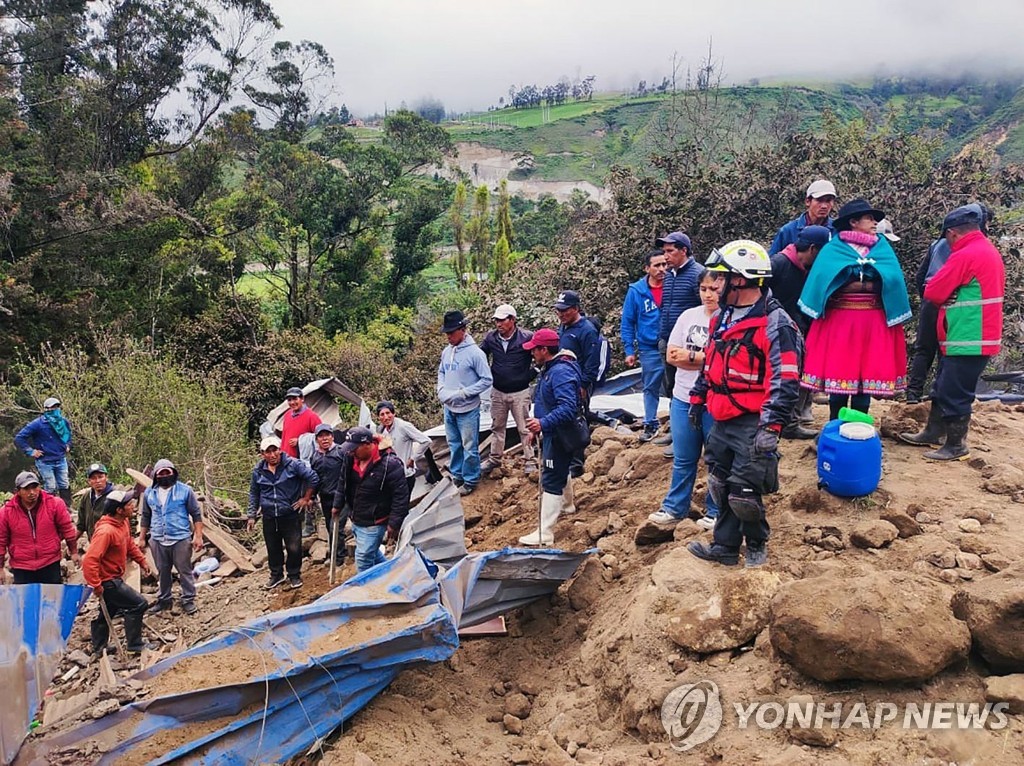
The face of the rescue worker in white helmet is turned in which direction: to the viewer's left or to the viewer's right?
to the viewer's left

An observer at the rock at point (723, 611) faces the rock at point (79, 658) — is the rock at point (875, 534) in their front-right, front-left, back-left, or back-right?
back-right

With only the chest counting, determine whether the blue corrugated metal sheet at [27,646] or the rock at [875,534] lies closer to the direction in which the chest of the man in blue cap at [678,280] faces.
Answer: the blue corrugated metal sheet

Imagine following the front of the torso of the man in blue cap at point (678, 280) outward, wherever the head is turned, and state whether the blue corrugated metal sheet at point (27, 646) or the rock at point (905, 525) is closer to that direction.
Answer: the blue corrugated metal sheet

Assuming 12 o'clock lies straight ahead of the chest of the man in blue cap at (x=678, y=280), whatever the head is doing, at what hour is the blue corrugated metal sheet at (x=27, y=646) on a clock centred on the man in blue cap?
The blue corrugated metal sheet is roughly at 12 o'clock from the man in blue cap.
